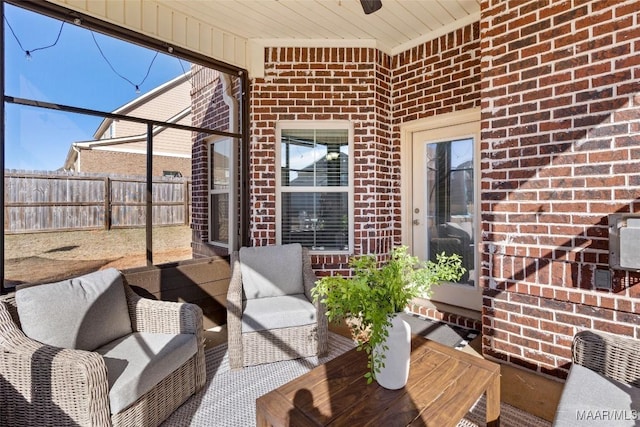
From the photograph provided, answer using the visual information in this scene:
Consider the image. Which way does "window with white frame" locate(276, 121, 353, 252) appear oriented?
toward the camera

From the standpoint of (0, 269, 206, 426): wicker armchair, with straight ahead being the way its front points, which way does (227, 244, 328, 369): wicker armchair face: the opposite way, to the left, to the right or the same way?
to the right

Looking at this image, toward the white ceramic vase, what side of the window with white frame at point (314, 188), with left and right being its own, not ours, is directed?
front

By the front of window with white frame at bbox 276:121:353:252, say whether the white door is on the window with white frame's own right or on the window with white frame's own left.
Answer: on the window with white frame's own left

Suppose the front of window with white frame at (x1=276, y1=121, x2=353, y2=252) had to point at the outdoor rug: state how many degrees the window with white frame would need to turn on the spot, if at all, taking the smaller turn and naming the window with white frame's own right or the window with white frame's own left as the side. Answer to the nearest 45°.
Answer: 0° — it already faces it

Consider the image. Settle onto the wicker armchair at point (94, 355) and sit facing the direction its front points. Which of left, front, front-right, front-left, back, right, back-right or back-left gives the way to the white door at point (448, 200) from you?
front-left

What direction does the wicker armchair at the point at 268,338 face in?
toward the camera

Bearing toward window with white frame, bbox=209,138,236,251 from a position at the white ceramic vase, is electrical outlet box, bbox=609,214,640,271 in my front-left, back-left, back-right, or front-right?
back-right

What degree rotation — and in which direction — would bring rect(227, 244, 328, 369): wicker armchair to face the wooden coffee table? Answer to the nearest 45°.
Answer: approximately 45° to its left

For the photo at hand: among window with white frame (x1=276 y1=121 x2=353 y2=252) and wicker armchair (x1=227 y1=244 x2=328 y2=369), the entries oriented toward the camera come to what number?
2

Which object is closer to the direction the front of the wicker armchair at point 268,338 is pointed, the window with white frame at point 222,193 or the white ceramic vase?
the white ceramic vase

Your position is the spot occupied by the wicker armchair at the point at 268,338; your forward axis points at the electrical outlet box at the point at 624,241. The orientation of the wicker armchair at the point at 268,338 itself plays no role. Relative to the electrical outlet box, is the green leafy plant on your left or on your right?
right
